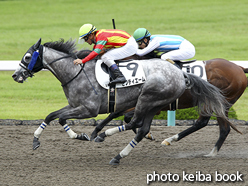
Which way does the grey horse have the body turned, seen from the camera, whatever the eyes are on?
to the viewer's left

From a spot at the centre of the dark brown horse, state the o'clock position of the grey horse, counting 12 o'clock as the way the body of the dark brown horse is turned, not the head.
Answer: The grey horse is roughly at 11 o'clock from the dark brown horse.

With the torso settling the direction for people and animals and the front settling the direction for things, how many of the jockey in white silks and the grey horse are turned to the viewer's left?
2

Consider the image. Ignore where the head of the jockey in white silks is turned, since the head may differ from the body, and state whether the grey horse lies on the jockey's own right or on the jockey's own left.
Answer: on the jockey's own left

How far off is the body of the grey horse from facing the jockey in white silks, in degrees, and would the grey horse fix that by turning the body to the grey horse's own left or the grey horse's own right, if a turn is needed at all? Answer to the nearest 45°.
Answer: approximately 135° to the grey horse's own right

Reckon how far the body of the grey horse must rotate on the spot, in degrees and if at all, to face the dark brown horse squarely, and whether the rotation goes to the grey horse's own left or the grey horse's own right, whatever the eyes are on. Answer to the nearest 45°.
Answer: approximately 180°

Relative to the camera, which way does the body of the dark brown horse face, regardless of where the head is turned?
to the viewer's left

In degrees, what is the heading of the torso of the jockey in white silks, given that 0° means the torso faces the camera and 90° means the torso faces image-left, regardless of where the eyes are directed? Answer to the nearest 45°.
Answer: approximately 90°

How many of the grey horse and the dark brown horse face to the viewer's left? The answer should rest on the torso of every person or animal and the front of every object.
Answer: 2
